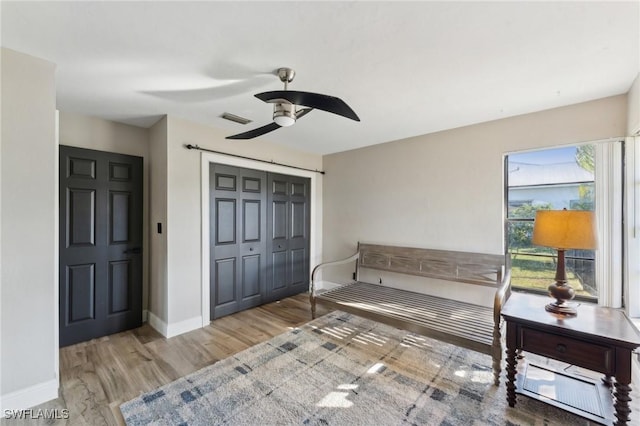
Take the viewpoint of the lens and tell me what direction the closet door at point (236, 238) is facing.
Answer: facing the viewer and to the right of the viewer

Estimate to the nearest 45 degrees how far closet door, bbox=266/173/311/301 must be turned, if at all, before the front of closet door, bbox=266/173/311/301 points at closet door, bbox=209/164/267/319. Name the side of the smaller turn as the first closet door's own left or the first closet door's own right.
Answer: approximately 90° to the first closet door's own right

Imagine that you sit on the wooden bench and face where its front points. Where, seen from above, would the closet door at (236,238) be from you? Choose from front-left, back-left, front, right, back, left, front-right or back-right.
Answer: front-right

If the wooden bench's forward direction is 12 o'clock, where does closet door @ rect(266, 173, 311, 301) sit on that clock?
The closet door is roughly at 2 o'clock from the wooden bench.

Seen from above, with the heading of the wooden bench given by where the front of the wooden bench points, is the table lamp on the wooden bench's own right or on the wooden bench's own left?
on the wooden bench's own left

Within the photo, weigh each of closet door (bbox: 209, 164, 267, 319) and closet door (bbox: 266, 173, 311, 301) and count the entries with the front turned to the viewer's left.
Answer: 0

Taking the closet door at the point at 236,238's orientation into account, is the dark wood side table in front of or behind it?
in front

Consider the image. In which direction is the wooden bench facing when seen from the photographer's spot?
facing the viewer and to the left of the viewer

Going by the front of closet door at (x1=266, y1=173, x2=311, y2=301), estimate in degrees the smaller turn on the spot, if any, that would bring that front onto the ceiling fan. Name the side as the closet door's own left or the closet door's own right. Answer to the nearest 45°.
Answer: approximately 45° to the closet door's own right

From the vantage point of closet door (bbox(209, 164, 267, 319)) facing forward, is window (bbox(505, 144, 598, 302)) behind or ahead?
ahead

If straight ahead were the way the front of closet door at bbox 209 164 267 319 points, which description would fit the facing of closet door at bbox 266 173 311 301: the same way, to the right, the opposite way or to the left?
the same way

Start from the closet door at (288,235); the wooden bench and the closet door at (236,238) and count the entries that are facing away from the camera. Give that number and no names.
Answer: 0

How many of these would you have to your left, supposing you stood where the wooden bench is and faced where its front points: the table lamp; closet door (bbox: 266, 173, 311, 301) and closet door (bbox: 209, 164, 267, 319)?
1

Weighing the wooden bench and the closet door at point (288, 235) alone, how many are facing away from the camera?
0

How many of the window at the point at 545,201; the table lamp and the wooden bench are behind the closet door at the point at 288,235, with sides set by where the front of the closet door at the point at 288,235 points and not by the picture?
0
